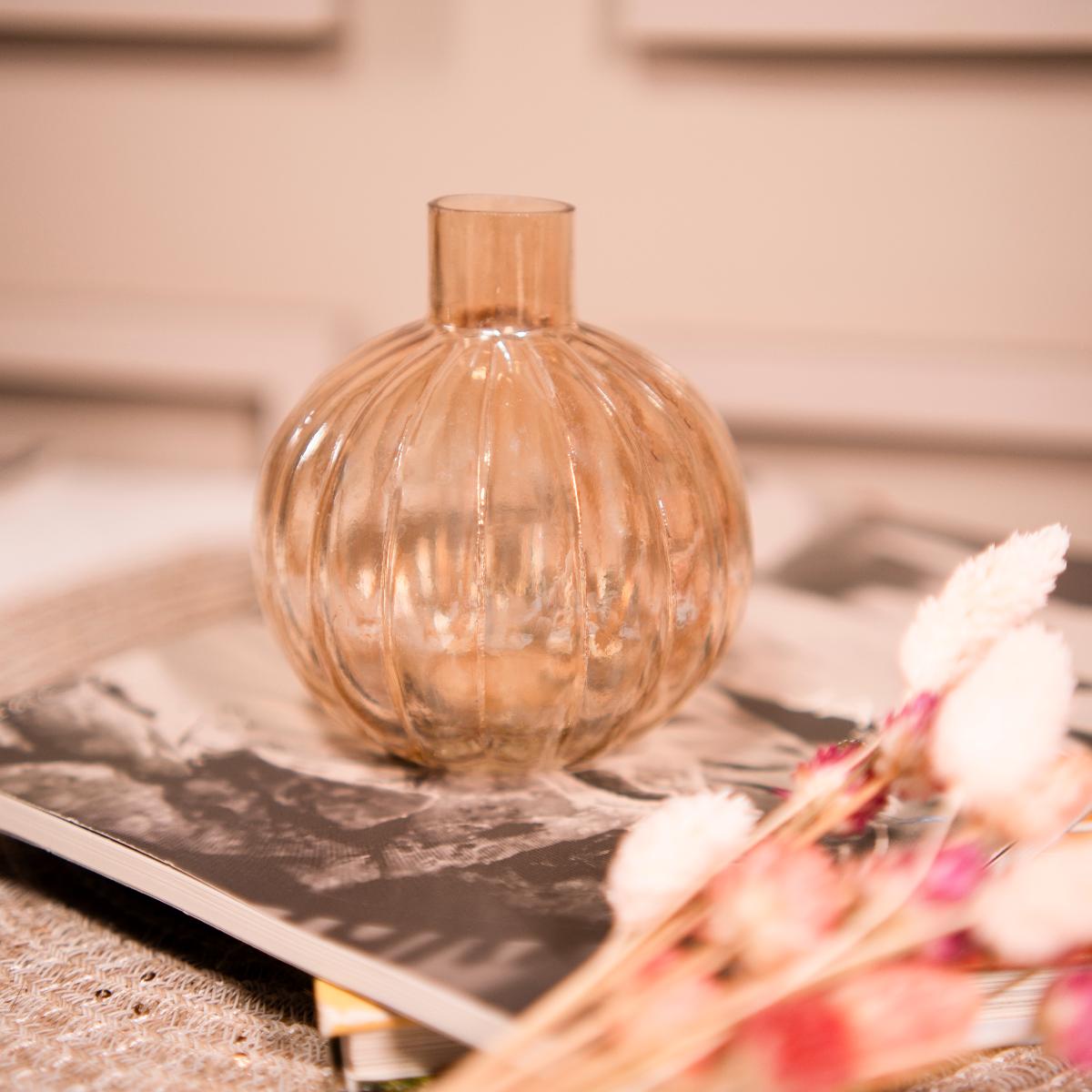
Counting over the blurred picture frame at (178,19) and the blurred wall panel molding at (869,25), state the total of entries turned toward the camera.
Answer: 2

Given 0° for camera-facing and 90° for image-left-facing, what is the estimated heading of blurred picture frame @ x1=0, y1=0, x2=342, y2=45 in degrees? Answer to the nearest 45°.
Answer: approximately 0°
